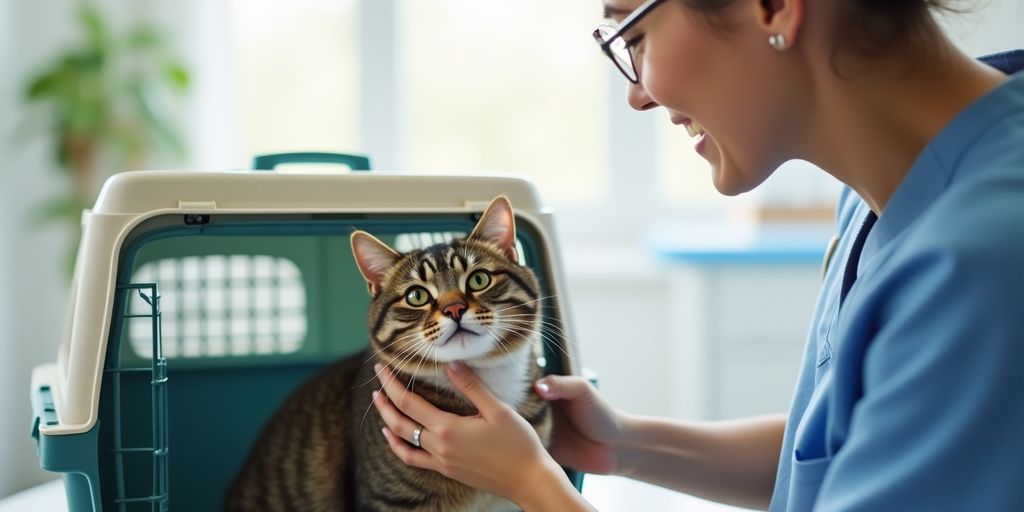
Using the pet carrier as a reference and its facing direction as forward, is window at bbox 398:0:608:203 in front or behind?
behind

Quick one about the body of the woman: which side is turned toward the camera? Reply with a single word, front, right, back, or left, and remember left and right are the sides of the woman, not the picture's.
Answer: left

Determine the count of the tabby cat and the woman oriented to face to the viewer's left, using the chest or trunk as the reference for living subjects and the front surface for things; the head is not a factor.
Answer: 1

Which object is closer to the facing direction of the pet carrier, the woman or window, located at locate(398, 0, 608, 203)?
the woman

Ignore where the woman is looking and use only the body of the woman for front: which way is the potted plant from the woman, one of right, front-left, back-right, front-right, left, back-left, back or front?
front-right

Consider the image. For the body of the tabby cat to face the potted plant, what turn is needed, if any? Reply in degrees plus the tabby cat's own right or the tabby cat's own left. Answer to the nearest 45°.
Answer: approximately 180°

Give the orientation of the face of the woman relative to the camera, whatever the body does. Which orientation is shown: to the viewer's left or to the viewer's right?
to the viewer's left

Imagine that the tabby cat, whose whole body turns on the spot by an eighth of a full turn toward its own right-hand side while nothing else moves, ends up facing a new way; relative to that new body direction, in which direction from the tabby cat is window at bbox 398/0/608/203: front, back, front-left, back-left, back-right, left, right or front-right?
back

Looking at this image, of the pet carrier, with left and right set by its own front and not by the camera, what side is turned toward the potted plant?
back

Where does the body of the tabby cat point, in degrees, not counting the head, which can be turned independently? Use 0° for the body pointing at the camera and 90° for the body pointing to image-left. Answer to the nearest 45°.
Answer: approximately 315°

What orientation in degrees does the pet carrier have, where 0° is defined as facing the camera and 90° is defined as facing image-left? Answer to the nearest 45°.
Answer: approximately 0°

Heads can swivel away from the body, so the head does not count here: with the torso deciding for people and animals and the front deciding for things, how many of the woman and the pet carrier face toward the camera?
1

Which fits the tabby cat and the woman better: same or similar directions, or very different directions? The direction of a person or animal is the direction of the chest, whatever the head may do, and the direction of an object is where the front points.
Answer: very different directions
